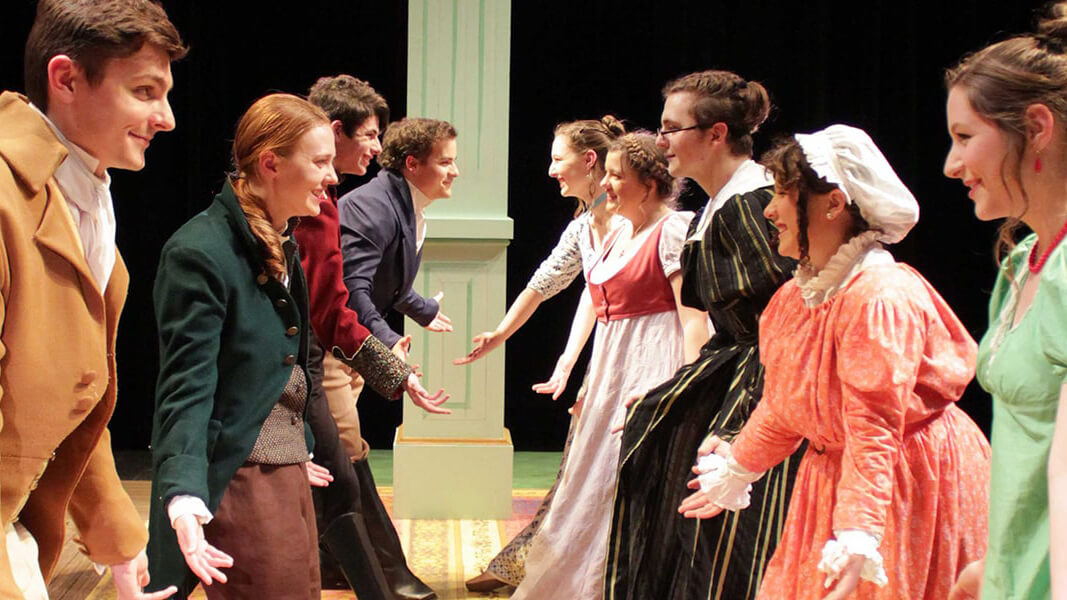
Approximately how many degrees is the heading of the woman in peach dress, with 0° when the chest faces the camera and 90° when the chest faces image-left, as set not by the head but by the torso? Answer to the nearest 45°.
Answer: approximately 90°

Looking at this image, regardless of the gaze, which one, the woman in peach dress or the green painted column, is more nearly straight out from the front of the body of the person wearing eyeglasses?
the green painted column

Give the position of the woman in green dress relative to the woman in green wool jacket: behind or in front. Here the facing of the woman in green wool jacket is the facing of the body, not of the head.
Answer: in front

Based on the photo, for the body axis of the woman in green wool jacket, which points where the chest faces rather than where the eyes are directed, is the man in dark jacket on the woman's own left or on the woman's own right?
on the woman's own left

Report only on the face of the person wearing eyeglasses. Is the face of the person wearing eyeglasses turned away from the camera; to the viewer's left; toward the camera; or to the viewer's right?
to the viewer's left

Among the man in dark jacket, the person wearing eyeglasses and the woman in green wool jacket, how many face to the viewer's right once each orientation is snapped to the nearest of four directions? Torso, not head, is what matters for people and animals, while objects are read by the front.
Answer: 2

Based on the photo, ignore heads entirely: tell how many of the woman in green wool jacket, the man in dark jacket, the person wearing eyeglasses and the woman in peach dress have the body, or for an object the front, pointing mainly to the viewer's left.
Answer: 2

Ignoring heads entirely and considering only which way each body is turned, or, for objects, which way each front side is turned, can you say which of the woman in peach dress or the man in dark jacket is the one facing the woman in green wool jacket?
the woman in peach dress

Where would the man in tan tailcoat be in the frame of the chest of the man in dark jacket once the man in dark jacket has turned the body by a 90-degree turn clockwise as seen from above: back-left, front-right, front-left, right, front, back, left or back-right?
front

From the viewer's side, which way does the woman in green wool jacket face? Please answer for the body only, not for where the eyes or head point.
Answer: to the viewer's right

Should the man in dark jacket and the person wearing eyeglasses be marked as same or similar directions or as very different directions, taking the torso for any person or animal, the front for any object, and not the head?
very different directions

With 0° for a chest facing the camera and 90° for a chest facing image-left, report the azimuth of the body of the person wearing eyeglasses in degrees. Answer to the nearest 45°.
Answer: approximately 90°

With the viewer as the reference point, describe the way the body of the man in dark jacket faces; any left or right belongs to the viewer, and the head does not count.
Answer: facing to the right of the viewer

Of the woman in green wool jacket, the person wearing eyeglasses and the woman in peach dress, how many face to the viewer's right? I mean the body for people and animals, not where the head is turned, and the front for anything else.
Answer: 1

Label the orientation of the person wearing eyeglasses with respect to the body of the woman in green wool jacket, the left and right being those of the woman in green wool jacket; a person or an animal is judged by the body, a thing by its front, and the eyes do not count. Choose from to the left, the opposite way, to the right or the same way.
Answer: the opposite way

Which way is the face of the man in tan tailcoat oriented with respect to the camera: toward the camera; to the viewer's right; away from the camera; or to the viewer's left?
to the viewer's right

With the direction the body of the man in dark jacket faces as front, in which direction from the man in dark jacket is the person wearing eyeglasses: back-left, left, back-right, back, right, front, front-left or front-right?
front-right
